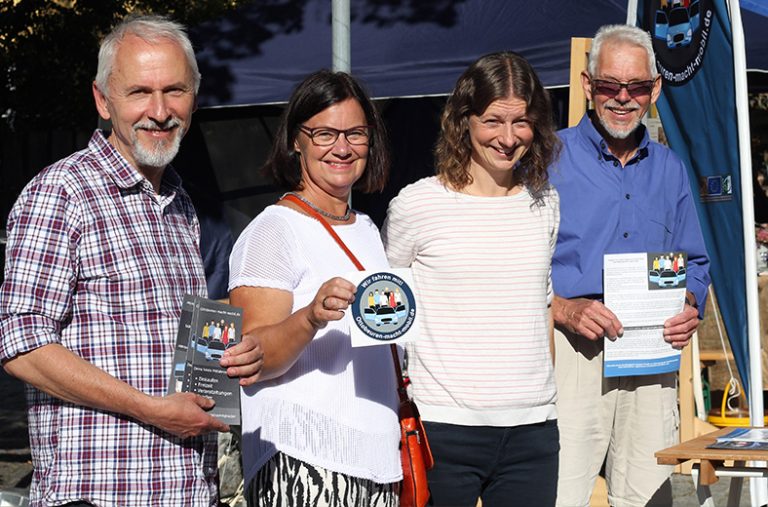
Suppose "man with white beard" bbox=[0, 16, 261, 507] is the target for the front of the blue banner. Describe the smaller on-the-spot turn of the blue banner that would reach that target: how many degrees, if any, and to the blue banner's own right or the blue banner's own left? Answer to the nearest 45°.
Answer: approximately 45° to the blue banner's own right

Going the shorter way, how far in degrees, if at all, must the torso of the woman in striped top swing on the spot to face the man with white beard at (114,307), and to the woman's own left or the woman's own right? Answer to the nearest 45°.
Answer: approximately 45° to the woman's own right

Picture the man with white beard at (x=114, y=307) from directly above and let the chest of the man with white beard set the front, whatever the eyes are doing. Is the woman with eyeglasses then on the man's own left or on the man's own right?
on the man's own left

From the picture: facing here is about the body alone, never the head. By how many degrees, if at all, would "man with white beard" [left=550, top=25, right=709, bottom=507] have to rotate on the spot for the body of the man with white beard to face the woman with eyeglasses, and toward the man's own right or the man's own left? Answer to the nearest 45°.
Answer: approximately 45° to the man's own right

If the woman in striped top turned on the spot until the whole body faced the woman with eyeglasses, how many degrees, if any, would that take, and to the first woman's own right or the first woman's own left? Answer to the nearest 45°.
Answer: approximately 45° to the first woman's own right

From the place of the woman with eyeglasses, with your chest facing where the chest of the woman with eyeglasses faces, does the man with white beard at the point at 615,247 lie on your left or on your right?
on your left

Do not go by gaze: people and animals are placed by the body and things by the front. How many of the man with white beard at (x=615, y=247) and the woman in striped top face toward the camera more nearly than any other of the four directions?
2
